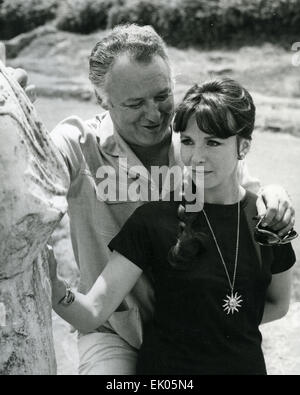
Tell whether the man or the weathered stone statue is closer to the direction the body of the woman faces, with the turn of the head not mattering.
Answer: the weathered stone statue

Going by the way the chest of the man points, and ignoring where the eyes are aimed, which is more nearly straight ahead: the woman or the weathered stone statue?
the woman

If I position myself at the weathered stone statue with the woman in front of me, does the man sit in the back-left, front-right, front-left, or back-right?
front-left

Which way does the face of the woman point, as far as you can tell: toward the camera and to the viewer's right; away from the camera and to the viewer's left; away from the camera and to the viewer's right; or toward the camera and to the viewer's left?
toward the camera and to the viewer's left

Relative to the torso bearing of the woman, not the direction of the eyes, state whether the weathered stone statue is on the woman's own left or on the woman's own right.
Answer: on the woman's own right

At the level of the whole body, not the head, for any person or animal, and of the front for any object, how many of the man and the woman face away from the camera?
0

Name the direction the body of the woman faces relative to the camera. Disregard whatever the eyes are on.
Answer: toward the camera

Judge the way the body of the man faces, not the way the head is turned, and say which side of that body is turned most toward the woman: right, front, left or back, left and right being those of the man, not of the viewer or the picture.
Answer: front

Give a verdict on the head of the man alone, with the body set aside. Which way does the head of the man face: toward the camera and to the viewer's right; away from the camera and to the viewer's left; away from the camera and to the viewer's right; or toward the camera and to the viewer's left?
toward the camera and to the viewer's right

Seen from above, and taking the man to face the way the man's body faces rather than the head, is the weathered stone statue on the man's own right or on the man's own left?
on the man's own right

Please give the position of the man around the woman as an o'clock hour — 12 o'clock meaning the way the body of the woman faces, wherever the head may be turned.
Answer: The man is roughly at 5 o'clock from the woman.
